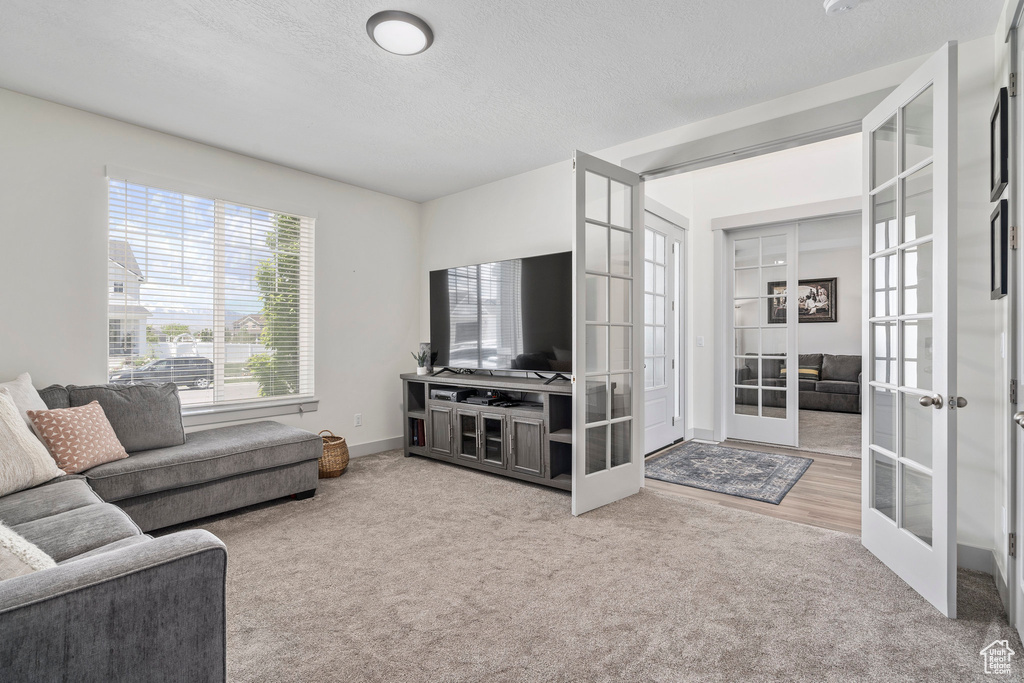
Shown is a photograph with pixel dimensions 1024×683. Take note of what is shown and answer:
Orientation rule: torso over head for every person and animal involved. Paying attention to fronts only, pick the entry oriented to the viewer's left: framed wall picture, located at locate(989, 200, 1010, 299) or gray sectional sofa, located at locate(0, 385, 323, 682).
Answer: the framed wall picture

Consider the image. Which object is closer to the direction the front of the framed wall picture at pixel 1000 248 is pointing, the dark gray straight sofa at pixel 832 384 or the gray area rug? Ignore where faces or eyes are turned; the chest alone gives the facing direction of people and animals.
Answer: the gray area rug

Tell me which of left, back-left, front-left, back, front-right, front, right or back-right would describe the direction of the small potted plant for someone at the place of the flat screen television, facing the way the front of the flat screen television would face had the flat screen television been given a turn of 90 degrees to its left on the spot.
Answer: back

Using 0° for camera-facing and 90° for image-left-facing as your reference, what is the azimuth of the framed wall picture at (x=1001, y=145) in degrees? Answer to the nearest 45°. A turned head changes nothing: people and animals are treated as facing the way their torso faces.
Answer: approximately 90°

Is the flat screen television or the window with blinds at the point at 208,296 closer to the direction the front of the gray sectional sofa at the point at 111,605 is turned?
the flat screen television

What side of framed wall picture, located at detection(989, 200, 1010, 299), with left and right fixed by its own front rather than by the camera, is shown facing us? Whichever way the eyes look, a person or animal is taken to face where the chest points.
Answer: left

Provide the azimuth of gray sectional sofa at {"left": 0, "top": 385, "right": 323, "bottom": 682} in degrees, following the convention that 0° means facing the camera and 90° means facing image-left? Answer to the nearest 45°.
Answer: approximately 270°
